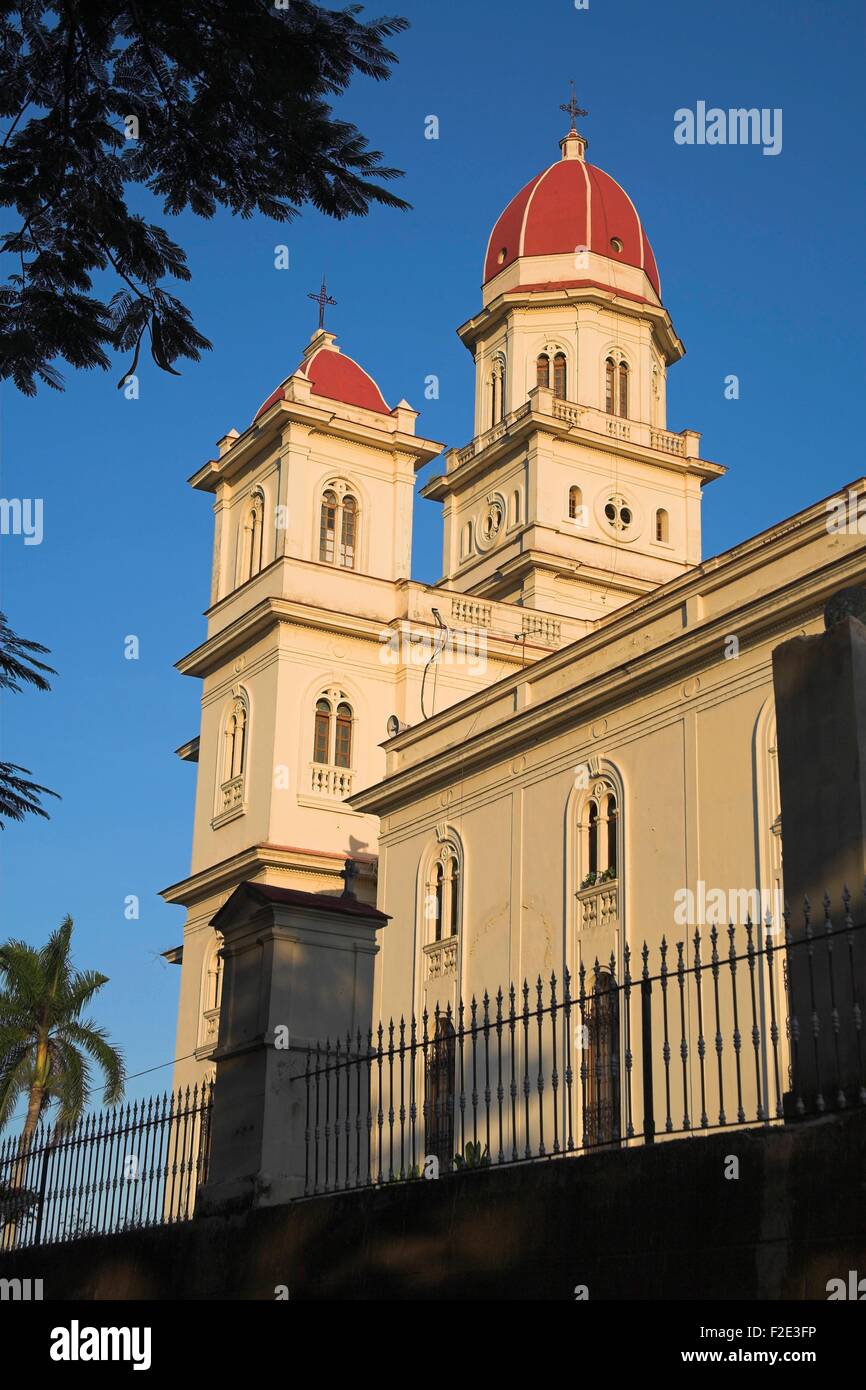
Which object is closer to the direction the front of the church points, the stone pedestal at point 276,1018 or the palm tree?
the palm tree

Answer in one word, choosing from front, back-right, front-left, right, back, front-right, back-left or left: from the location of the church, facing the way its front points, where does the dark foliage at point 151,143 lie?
back-left

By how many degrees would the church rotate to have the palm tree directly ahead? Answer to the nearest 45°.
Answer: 0° — it already faces it

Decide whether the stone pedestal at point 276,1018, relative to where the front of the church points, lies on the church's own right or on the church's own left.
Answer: on the church's own left

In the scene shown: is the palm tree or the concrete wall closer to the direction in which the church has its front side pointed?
the palm tree

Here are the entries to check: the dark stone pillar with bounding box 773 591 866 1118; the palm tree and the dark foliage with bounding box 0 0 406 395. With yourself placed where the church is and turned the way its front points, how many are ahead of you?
1

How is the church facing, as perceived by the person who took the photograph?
facing away from the viewer and to the left of the viewer

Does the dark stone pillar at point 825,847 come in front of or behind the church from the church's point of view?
behind

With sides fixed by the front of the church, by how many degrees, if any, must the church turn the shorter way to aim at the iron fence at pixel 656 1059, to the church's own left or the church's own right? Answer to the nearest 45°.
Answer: approximately 135° to the church's own left
